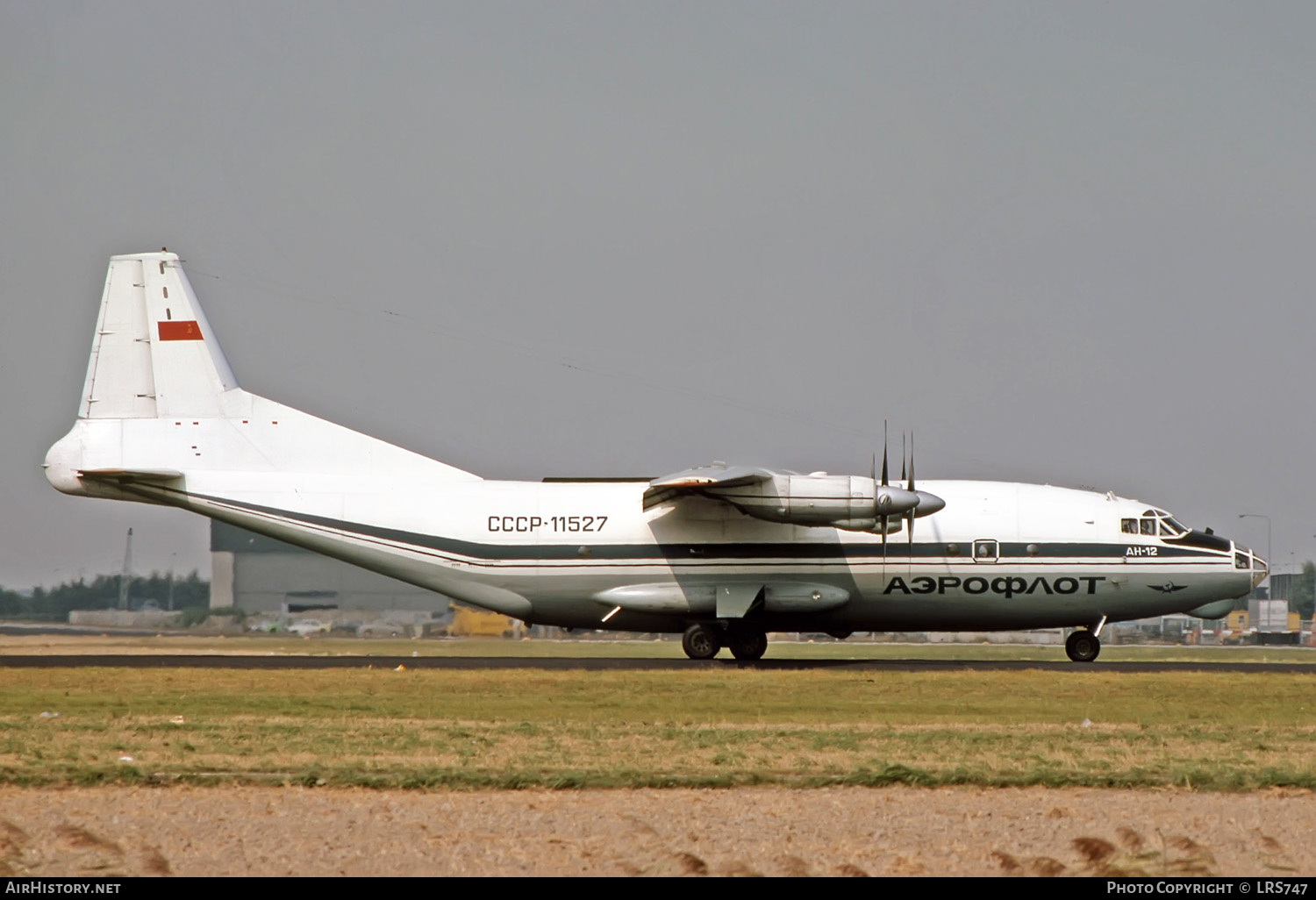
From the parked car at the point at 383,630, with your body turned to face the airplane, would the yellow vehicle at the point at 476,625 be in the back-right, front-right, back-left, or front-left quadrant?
front-left

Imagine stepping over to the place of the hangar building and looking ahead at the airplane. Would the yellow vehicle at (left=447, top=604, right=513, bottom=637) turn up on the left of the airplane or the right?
left

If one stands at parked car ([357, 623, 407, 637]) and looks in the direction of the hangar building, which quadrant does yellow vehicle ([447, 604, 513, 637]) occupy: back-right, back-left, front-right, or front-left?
back-right

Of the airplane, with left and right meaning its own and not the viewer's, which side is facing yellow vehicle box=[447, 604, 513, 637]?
left

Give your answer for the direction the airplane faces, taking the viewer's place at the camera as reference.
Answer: facing to the right of the viewer

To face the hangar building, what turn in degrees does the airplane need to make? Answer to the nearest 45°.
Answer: approximately 135° to its left
